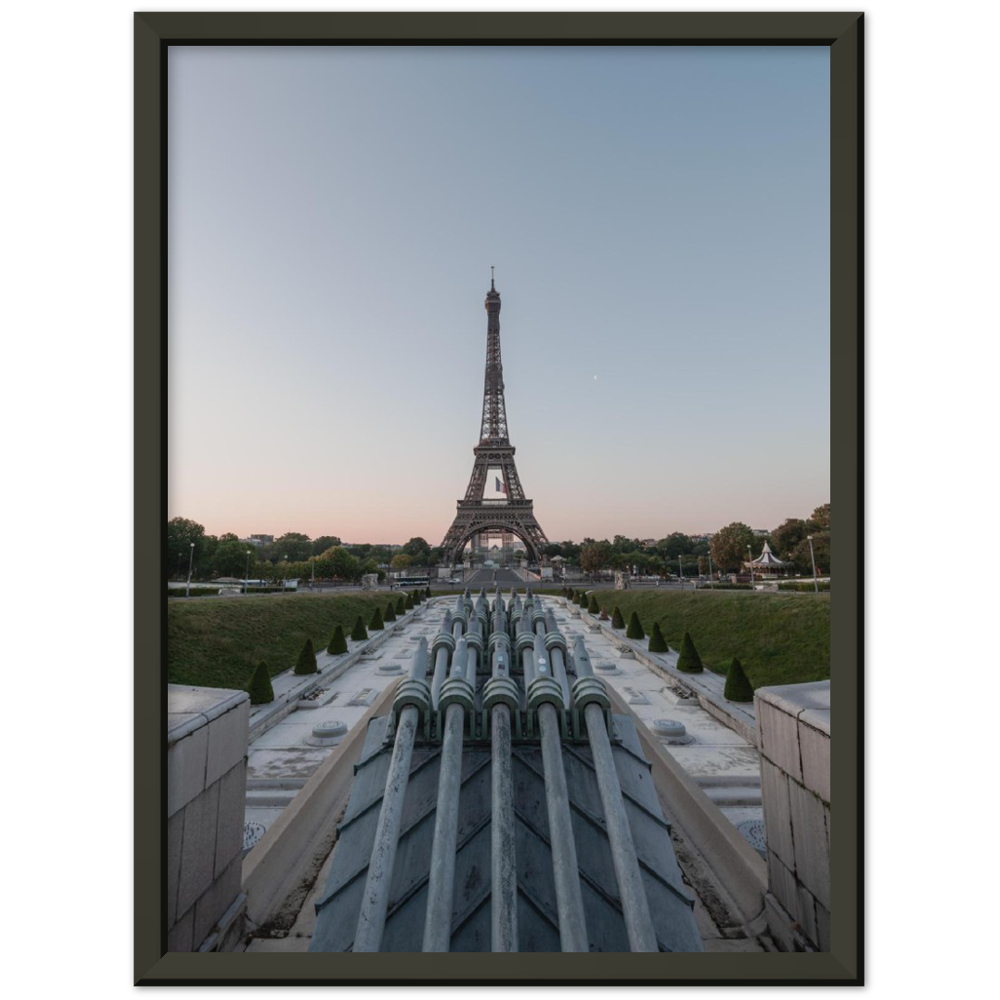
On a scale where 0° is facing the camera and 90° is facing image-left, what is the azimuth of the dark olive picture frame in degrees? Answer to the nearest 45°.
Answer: approximately 0°
